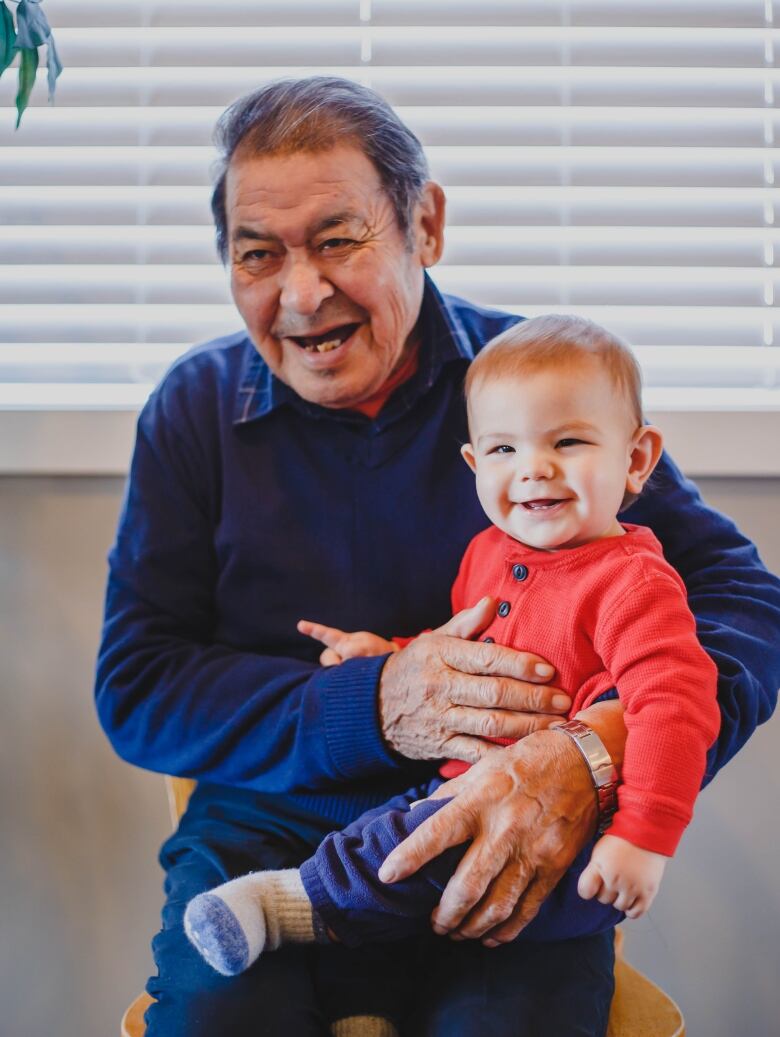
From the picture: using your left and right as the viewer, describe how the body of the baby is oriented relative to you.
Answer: facing the viewer and to the left of the viewer

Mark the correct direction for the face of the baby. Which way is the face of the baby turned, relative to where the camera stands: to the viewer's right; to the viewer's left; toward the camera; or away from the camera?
toward the camera

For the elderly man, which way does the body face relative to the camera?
toward the camera

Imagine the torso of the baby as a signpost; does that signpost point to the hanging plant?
no
